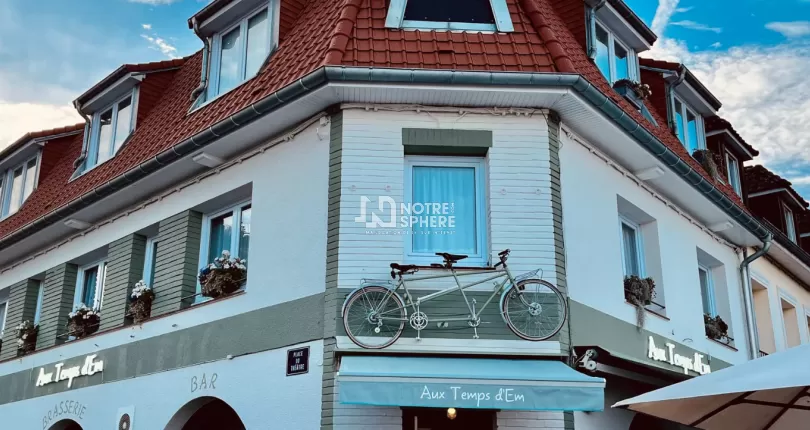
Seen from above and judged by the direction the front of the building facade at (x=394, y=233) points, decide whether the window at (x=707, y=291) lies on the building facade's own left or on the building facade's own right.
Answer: on the building facade's own left

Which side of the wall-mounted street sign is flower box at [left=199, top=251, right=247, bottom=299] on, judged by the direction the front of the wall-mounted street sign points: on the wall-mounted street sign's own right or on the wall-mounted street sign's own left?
on the wall-mounted street sign's own right

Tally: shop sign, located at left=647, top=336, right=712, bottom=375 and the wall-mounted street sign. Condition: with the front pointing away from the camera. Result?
0

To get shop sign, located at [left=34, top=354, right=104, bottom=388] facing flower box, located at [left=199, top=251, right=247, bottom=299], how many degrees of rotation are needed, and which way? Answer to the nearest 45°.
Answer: approximately 90° to its left

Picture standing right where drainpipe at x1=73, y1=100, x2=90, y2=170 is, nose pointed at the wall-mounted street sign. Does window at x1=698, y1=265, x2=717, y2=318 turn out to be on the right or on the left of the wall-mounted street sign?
left

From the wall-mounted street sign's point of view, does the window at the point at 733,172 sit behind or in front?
behind

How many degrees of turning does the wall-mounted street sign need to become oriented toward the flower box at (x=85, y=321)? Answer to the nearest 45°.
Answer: approximately 90° to its right

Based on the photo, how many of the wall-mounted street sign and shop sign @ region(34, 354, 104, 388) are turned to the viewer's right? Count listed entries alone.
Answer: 0

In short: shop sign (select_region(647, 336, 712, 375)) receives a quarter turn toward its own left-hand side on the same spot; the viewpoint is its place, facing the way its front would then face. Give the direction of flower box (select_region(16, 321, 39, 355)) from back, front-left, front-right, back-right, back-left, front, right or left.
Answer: back-left

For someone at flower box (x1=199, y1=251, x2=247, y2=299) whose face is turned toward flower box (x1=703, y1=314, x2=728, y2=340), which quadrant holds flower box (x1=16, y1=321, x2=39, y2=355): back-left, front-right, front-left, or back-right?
back-left

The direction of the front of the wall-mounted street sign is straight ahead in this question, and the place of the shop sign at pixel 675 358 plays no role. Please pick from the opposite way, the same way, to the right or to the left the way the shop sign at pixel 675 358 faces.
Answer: to the left

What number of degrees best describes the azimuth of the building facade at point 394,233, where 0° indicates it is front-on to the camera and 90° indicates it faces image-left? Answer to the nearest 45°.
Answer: approximately 0°

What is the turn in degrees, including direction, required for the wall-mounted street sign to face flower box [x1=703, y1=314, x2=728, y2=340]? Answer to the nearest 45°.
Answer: approximately 180°

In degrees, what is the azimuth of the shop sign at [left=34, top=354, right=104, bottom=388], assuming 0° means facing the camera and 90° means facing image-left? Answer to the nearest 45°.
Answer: approximately 45°
